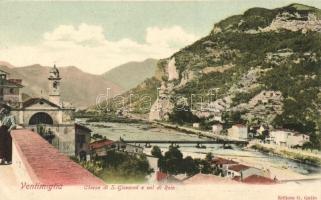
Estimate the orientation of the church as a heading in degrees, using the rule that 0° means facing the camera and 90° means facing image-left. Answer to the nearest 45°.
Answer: approximately 0°
